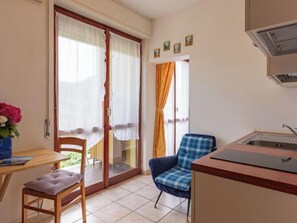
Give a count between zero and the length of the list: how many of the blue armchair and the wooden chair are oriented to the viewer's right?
0

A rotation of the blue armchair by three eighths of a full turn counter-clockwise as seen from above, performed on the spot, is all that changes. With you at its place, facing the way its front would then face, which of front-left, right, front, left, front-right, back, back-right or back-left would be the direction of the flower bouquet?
back-right

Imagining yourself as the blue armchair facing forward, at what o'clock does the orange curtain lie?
The orange curtain is roughly at 4 o'clock from the blue armchair.

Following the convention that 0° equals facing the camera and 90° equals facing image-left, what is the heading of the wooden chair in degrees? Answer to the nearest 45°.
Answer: approximately 45°

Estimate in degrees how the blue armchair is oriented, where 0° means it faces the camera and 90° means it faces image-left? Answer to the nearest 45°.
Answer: approximately 45°

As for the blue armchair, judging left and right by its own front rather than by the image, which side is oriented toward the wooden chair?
front

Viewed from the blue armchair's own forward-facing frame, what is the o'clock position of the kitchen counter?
The kitchen counter is roughly at 10 o'clock from the blue armchair.

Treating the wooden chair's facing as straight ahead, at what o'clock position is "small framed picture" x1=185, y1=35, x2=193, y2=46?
The small framed picture is roughly at 7 o'clock from the wooden chair.

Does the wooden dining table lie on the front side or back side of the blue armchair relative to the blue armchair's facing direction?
on the front side

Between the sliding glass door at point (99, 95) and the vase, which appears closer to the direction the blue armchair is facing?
the vase

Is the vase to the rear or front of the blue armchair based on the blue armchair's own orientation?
to the front
